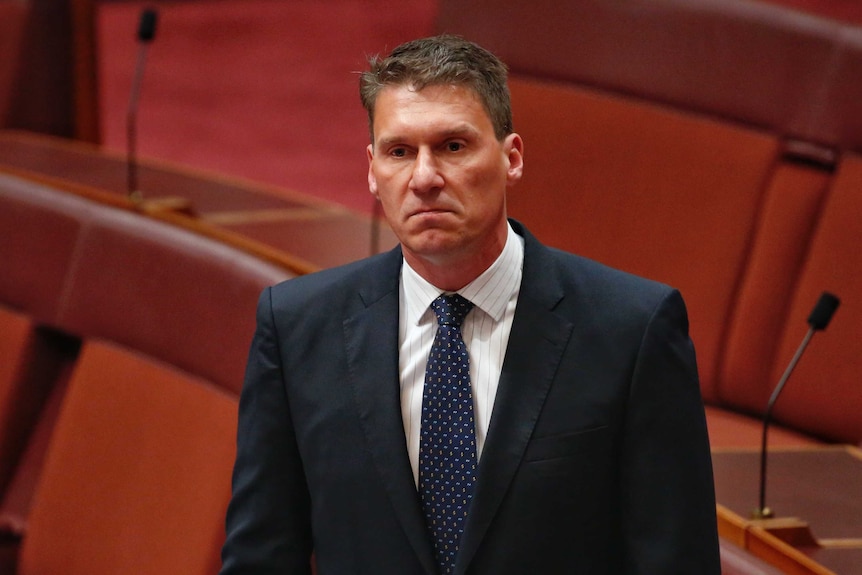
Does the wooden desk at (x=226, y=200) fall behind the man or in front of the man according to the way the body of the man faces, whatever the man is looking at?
behind

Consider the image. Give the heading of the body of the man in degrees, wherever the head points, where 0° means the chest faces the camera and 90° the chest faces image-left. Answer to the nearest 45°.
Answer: approximately 0°
